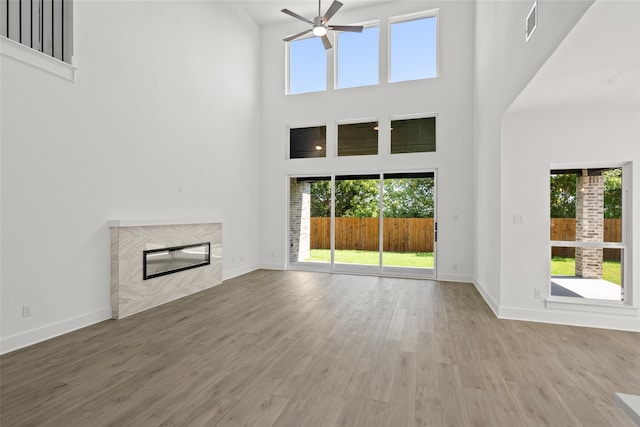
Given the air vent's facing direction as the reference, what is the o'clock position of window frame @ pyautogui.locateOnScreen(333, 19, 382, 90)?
The window frame is roughly at 1 o'clock from the air vent.

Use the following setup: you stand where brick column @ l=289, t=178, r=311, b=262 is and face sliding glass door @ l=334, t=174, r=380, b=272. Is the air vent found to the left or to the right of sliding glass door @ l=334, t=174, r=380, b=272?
right

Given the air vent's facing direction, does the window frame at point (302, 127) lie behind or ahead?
ahead

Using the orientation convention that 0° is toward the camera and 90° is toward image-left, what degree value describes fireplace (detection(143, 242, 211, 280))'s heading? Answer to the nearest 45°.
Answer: approximately 315°

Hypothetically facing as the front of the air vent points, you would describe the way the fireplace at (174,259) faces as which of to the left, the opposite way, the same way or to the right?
the opposite way

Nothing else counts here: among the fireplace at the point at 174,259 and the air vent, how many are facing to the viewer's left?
1

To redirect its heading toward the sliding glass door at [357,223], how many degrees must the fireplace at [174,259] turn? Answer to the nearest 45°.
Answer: approximately 45° to its left

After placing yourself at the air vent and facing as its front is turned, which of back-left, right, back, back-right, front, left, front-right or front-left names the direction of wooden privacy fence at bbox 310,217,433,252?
front-right

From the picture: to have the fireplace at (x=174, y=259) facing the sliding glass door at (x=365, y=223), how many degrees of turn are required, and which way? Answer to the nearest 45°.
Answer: approximately 45° to its left

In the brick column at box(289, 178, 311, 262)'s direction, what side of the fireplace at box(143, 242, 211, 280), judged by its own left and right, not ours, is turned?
left

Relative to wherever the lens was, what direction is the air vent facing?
facing to the left of the viewer
